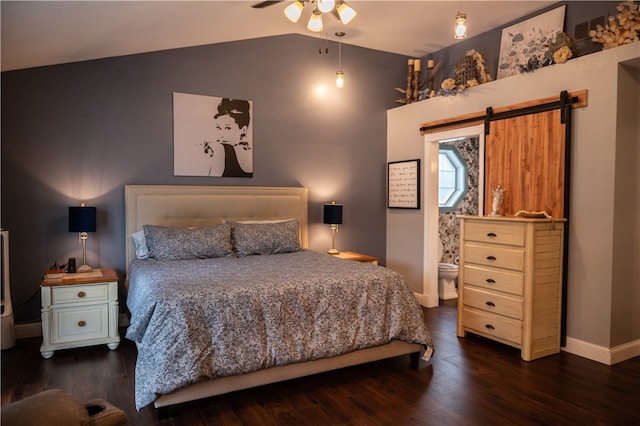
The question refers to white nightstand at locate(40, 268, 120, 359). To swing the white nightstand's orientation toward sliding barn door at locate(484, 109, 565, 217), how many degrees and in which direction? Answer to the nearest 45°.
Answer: approximately 45° to its left

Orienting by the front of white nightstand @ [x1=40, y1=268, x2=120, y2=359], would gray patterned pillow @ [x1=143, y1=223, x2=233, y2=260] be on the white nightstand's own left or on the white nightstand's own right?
on the white nightstand's own left

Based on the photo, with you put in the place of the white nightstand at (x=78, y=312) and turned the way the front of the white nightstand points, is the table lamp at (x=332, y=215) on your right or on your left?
on your left

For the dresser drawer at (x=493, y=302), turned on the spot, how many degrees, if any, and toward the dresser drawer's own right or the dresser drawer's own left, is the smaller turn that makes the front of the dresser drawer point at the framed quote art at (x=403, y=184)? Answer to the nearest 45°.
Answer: approximately 90° to the dresser drawer's own right
